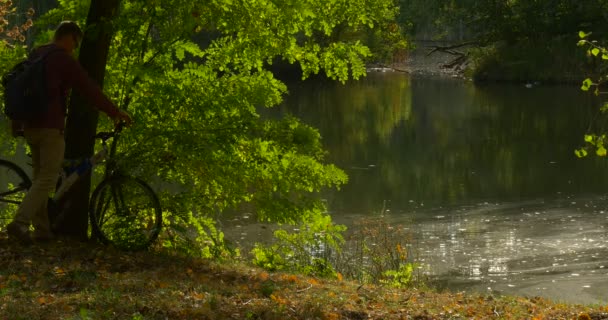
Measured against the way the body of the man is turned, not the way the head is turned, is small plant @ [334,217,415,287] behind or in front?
in front

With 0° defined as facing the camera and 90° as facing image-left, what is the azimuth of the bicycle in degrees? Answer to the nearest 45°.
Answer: approximately 270°

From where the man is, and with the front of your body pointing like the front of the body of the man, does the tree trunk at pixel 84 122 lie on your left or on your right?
on your left

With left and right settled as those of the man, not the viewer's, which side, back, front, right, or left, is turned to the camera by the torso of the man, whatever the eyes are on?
right
